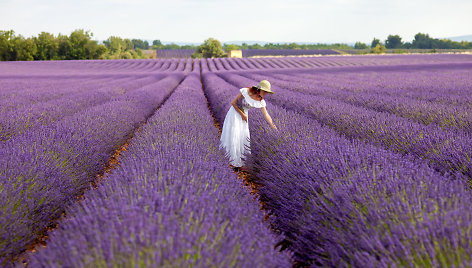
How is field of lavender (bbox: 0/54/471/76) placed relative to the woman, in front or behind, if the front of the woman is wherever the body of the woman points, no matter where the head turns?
behind

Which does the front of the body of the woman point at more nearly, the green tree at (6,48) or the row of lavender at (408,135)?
the row of lavender

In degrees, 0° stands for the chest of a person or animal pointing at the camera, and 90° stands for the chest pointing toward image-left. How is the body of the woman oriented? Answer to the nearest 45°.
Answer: approximately 315°

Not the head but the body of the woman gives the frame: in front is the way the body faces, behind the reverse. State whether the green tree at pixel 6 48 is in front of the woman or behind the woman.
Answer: behind

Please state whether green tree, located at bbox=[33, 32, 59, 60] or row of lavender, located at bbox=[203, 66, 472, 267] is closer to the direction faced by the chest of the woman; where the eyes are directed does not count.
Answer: the row of lavender

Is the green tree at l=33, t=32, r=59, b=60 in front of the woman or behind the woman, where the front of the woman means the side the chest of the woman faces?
behind

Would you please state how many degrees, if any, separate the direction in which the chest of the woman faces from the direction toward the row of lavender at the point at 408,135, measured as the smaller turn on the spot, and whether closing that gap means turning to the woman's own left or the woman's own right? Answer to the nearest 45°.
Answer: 0° — they already face it
